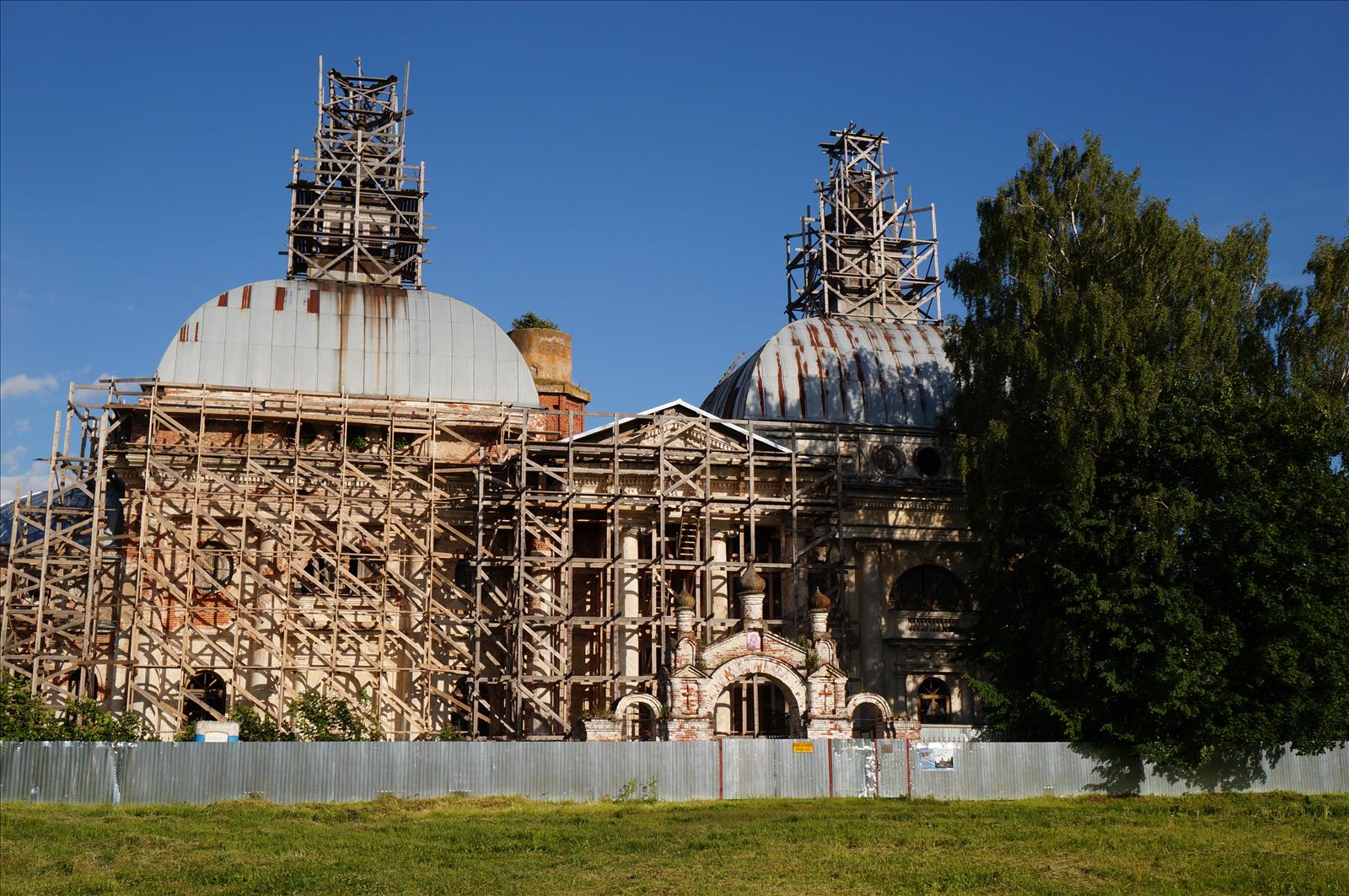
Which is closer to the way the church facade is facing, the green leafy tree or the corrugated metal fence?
the corrugated metal fence

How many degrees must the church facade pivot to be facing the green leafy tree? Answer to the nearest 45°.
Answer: approximately 45° to its left

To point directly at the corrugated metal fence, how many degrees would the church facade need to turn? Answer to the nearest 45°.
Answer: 0° — it already faces it

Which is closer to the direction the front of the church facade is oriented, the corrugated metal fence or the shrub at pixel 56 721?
the corrugated metal fence

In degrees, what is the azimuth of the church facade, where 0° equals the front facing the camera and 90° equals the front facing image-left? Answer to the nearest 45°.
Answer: approximately 0°

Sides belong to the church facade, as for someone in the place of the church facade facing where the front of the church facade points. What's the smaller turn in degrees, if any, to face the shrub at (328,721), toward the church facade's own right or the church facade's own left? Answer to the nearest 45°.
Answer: approximately 45° to the church facade's own right
